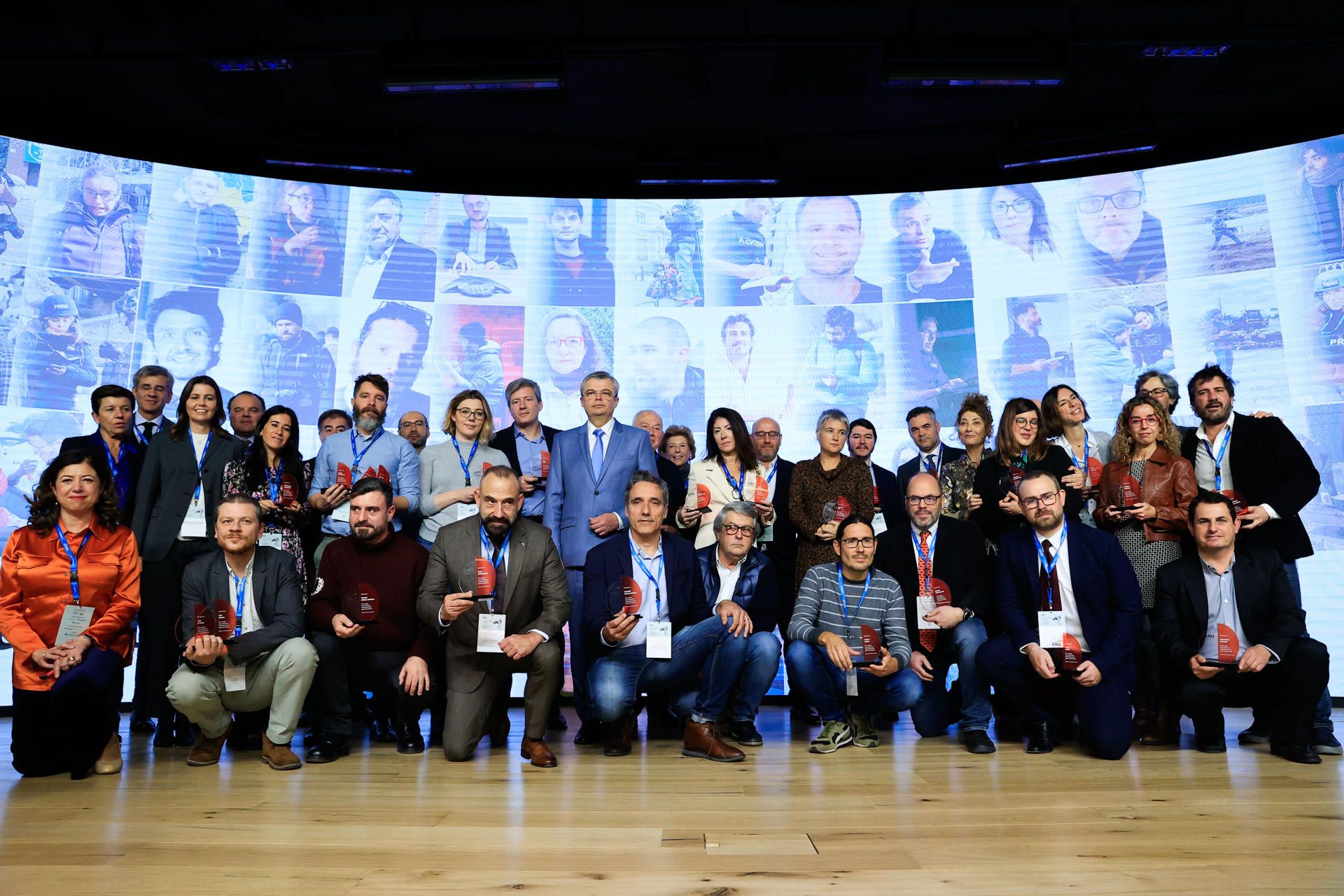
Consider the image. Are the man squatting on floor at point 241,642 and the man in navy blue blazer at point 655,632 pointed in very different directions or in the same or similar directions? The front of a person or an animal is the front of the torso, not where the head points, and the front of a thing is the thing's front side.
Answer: same or similar directions

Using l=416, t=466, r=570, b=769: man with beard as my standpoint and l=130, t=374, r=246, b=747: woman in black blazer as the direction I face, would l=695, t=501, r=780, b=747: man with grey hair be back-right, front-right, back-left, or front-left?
back-right

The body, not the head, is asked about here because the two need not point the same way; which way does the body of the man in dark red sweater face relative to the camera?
toward the camera

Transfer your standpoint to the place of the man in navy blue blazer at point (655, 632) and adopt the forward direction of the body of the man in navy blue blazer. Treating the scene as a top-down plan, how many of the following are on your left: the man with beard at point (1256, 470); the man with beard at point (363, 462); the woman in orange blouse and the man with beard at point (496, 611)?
1

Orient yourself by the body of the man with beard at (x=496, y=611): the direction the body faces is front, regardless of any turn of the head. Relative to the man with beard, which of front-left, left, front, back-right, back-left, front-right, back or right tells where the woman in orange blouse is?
right

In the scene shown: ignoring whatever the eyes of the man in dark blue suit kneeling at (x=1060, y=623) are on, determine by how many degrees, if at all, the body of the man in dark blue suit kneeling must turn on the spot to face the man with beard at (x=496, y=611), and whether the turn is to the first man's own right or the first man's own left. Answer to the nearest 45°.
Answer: approximately 45° to the first man's own right

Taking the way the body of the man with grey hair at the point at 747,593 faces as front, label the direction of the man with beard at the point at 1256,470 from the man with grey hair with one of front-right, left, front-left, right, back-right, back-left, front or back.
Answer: left

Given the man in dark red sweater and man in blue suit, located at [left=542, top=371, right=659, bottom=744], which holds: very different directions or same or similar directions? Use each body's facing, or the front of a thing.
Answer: same or similar directions

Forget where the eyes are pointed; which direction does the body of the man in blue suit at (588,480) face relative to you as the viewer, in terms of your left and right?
facing the viewer

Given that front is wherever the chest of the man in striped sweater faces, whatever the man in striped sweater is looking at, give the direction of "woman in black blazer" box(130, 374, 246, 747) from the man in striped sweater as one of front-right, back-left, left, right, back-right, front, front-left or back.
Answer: right

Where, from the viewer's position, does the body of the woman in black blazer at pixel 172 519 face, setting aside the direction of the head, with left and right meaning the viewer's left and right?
facing the viewer and to the right of the viewer

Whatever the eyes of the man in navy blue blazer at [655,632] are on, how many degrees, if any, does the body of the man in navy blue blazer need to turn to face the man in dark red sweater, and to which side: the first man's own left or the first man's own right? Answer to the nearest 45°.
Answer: approximately 90° to the first man's own right

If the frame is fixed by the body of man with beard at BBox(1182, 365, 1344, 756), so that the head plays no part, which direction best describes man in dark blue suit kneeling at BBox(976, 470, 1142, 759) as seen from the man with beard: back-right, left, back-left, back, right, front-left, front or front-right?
front

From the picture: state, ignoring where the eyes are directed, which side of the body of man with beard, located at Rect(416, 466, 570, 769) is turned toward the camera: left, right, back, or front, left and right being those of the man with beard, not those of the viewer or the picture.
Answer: front

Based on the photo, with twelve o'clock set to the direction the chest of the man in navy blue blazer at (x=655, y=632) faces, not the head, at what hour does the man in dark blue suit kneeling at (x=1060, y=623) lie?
The man in dark blue suit kneeling is roughly at 9 o'clock from the man in navy blue blazer.

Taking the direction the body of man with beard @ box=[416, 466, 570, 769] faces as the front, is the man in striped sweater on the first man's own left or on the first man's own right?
on the first man's own left

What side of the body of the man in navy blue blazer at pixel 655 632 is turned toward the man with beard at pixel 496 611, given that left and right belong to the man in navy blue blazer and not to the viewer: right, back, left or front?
right
